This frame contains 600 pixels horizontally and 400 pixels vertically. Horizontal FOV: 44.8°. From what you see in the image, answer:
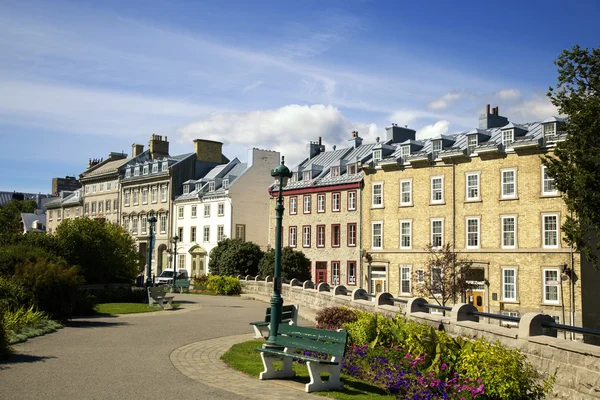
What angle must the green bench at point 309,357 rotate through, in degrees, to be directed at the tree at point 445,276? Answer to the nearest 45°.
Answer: approximately 135° to its right

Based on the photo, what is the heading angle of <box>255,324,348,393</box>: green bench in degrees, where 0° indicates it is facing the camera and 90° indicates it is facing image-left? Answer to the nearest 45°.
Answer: approximately 45°

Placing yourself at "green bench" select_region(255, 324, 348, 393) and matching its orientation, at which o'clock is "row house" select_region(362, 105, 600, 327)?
The row house is roughly at 5 o'clock from the green bench.

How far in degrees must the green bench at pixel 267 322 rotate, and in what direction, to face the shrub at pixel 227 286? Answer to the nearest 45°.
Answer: approximately 135° to its right

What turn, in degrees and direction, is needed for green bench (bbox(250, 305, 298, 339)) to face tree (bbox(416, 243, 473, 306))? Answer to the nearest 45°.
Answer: approximately 180°

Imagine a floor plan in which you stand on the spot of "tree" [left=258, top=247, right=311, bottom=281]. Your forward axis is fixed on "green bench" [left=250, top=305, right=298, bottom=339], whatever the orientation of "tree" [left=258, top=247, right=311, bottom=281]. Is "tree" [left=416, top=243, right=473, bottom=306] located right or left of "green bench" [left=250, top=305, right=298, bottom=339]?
left

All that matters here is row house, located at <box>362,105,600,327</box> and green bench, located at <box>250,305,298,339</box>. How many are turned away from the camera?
0

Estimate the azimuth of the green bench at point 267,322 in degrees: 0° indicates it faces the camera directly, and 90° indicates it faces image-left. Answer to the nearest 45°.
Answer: approximately 45°

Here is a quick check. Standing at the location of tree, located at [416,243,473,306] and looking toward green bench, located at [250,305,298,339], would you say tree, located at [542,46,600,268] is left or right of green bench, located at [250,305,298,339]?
left

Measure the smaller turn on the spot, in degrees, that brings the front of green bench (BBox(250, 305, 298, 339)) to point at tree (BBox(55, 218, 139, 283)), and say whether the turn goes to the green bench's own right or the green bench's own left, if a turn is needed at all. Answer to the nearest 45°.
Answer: approximately 90° to the green bench's own right
